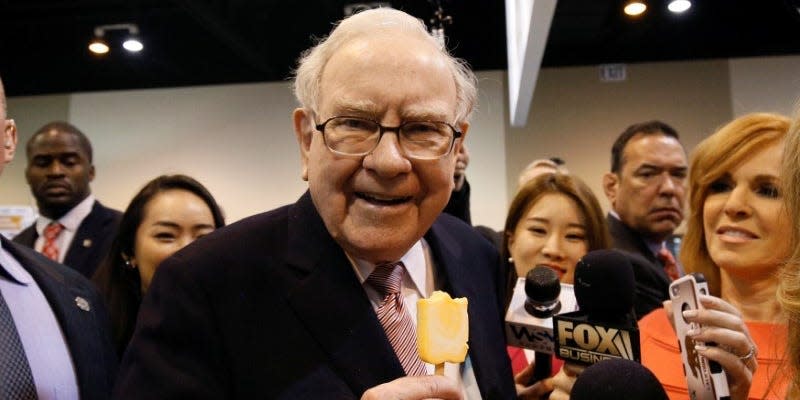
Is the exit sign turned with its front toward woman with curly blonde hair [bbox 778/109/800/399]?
yes

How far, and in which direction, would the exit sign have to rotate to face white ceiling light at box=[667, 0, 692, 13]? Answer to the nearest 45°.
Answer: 0° — it already faces it

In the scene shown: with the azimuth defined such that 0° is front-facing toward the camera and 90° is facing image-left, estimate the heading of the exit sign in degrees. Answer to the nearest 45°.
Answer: approximately 0°

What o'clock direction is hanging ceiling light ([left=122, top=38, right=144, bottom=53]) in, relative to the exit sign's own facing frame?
The hanging ceiling light is roughly at 2 o'clock from the exit sign.

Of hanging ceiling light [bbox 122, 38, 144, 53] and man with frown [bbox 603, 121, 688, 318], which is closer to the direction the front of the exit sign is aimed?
the man with frown

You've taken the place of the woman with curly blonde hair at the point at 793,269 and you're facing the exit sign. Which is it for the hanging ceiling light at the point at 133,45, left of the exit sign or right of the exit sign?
left

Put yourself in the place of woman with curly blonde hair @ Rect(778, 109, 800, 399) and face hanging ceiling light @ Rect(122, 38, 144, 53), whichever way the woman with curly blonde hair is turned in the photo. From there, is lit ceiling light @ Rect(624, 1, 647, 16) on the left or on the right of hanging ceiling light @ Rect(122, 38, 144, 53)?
right

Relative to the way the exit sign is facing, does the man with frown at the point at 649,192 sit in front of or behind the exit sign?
in front
